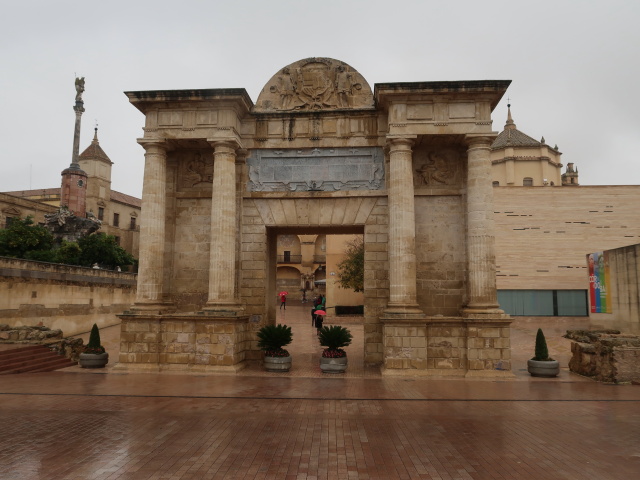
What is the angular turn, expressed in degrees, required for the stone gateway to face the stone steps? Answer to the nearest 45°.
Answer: approximately 90° to its right

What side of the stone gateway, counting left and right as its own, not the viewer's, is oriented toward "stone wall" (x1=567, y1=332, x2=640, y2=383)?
left

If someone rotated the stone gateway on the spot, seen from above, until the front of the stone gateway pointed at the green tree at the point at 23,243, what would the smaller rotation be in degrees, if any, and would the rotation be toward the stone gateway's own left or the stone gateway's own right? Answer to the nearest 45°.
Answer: approximately 135° to the stone gateway's own right

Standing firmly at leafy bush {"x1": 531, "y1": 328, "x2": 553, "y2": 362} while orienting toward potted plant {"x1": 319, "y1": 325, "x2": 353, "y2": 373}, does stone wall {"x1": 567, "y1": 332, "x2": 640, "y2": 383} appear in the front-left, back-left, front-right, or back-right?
back-left

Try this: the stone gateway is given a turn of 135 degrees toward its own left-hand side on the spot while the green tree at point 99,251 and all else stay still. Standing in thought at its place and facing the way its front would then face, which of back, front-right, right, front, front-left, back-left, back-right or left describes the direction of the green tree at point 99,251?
left

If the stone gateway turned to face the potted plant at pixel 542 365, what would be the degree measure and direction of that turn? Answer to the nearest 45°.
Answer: approximately 90° to its left

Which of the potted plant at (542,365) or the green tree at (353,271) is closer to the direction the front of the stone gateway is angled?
the potted plant

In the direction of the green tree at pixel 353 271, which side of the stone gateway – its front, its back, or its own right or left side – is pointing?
back

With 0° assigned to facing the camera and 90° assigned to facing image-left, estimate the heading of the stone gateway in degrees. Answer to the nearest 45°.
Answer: approximately 0°

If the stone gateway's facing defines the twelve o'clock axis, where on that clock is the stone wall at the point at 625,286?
The stone wall is roughly at 8 o'clock from the stone gateway.

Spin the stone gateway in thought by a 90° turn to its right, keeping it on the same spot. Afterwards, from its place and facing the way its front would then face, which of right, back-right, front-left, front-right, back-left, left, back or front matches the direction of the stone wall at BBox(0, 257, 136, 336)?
front-right

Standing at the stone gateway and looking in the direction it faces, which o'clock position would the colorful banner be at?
The colorful banner is roughly at 8 o'clock from the stone gateway.

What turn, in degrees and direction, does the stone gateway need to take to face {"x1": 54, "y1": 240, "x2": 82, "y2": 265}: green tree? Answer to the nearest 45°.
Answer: approximately 135° to its right

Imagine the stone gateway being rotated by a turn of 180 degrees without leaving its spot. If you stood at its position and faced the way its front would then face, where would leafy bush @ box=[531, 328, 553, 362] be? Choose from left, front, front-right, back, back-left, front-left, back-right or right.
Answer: right

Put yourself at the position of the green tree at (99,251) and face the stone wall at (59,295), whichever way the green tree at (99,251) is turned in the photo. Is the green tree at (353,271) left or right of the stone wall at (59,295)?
left
